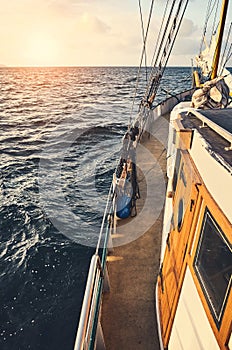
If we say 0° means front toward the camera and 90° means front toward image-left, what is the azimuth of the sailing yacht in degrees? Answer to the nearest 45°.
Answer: approximately 180°
